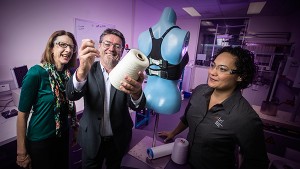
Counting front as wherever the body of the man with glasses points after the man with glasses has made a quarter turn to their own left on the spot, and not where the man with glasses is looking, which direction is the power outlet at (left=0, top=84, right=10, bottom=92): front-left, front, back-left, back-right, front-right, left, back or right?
back-left

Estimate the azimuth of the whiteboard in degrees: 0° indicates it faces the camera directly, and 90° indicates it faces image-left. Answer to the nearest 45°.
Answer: approximately 315°

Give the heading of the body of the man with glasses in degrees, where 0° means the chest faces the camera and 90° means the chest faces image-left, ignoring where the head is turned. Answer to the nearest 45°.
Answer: approximately 0°

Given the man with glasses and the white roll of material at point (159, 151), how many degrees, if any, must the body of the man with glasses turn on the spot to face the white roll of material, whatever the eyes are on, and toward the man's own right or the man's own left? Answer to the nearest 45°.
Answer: approximately 90° to the man's own left

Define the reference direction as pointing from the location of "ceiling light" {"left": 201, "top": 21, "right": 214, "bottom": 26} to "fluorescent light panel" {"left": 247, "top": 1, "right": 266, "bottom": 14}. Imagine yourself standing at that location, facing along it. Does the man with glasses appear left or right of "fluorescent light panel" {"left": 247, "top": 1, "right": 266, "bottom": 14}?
right

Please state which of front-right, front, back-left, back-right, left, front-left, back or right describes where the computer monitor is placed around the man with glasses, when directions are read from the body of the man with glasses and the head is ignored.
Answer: back-right

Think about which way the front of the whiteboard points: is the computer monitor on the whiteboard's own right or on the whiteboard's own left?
on the whiteboard's own right

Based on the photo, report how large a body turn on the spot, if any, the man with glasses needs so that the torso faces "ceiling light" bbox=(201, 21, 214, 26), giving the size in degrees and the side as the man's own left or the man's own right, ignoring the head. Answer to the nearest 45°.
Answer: approximately 135° to the man's own left
